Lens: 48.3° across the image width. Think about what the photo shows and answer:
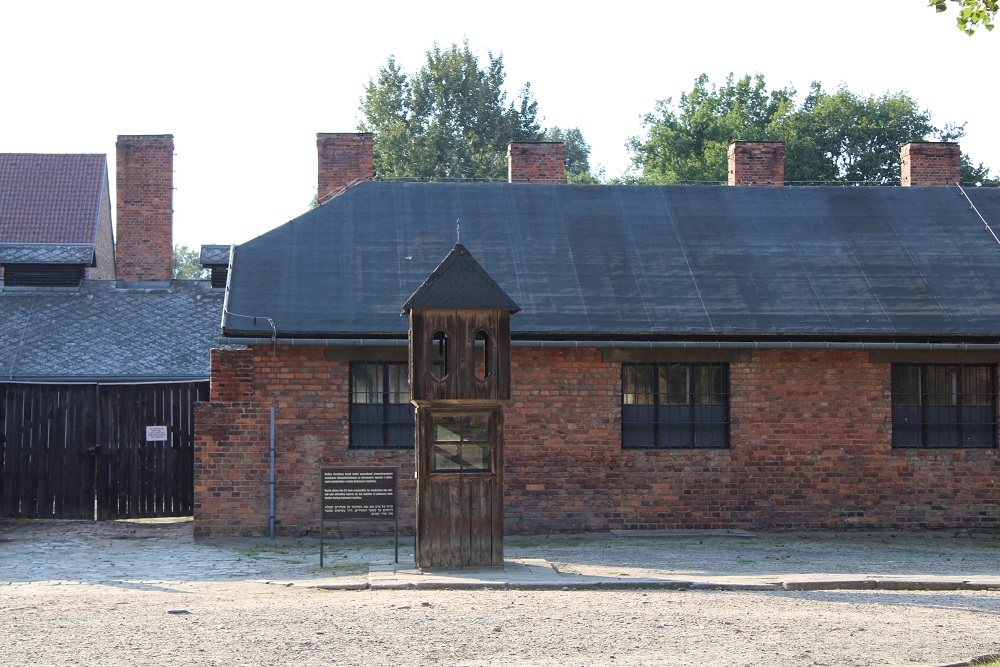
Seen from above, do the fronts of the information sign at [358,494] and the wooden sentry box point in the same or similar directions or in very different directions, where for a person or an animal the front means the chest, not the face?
same or similar directions

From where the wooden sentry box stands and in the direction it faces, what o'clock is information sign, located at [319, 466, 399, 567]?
The information sign is roughly at 4 o'clock from the wooden sentry box.

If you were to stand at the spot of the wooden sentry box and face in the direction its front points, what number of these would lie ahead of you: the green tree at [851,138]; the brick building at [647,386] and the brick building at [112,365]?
0

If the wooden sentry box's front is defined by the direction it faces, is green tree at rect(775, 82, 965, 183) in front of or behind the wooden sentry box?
behind

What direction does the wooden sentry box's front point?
toward the camera

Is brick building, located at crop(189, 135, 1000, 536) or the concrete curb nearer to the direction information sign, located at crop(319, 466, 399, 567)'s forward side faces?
the concrete curb

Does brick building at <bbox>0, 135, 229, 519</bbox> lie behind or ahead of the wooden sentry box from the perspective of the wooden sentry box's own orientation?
behind

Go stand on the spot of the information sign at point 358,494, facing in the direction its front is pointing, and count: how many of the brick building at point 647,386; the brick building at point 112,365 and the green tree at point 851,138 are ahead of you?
0

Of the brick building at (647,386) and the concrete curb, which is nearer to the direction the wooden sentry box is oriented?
the concrete curb

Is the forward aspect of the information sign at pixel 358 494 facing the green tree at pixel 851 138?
no

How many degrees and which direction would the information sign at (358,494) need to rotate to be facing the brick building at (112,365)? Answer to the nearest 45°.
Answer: approximately 135° to its right

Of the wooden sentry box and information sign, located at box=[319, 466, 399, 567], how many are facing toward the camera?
2

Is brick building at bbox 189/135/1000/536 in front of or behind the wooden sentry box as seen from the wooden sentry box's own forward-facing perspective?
behind

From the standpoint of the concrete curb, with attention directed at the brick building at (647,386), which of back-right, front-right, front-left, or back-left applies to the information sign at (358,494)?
front-left

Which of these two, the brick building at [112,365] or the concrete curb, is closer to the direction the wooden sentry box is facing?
the concrete curb
